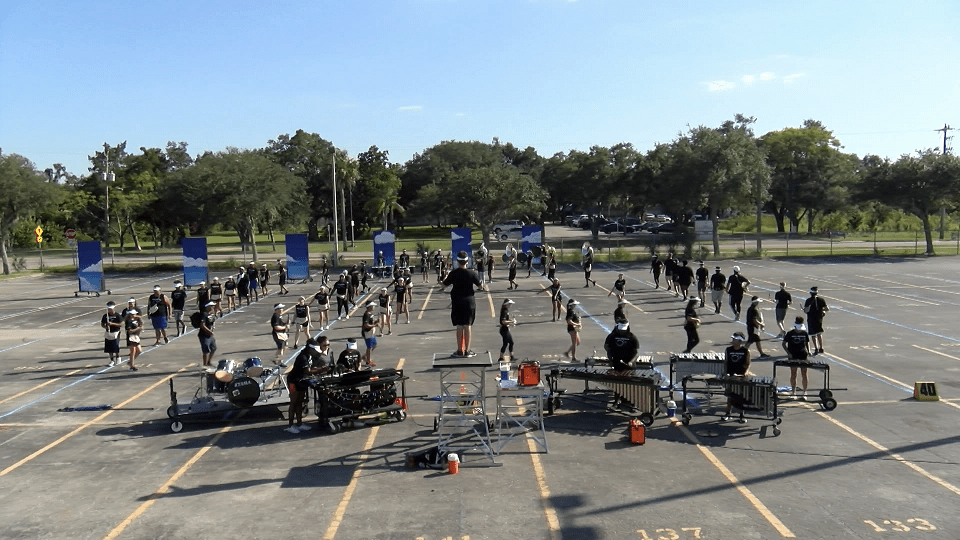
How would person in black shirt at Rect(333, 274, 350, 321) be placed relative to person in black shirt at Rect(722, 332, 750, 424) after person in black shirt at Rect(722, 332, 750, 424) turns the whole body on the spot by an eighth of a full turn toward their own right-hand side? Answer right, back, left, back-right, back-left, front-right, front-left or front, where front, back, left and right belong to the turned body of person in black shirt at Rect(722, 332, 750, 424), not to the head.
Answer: right

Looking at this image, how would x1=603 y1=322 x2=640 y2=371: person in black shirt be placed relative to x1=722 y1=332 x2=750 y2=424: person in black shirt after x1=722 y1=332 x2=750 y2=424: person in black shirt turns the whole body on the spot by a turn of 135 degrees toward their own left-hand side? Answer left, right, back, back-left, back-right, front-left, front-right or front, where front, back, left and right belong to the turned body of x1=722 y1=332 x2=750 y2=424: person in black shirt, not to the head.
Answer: back-left

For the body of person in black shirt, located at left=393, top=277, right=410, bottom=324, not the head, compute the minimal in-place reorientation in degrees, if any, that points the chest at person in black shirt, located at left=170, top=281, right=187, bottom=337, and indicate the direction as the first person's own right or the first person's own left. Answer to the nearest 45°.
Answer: approximately 90° to the first person's own right

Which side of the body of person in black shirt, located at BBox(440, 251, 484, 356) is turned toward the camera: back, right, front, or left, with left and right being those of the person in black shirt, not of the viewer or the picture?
back

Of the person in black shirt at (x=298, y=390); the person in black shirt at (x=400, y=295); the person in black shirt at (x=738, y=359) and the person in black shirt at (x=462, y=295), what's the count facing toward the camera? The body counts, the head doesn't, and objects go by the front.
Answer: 2

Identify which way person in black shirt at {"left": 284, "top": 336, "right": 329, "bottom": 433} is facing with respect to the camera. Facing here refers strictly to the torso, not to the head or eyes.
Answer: to the viewer's right

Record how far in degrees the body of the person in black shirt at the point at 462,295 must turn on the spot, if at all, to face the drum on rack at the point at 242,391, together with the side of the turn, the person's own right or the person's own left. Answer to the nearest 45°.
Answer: approximately 135° to the person's own left

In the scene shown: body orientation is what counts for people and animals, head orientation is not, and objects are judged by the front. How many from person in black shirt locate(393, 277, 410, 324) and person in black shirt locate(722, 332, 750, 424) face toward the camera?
2

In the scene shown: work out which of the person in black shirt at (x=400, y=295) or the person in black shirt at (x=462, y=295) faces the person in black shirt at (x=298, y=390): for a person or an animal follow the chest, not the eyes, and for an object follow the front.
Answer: the person in black shirt at (x=400, y=295)

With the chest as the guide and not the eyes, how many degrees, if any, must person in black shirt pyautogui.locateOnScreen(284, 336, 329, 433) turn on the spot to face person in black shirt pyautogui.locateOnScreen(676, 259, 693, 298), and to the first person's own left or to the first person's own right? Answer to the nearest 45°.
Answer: approximately 45° to the first person's own left

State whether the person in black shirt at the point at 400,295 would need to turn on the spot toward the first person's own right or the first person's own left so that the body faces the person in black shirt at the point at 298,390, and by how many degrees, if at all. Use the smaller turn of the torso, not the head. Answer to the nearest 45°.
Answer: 0° — they already face them

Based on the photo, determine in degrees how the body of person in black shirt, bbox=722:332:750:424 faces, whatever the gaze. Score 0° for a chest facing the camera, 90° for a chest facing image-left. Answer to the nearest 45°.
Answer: approximately 0°
